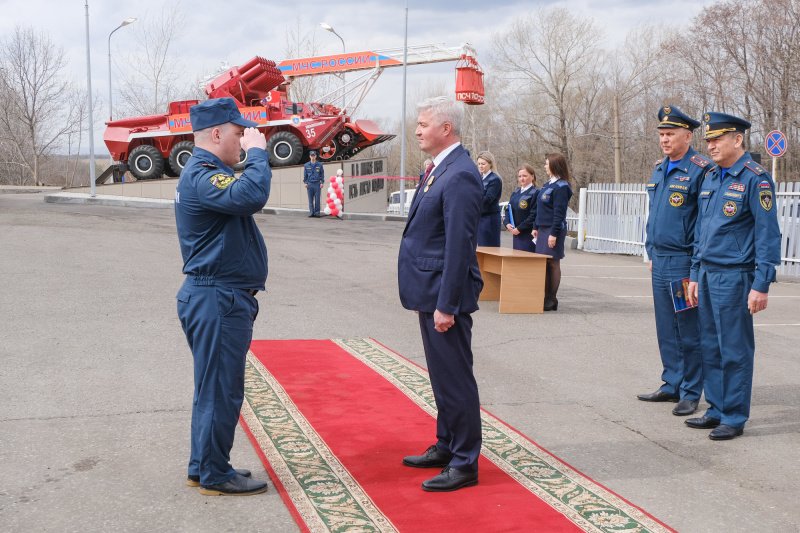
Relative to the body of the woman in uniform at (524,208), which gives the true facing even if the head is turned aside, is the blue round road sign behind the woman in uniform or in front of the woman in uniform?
behind

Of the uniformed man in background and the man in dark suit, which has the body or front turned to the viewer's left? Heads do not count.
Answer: the man in dark suit

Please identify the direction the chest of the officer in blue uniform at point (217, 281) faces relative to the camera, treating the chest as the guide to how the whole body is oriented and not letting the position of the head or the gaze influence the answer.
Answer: to the viewer's right

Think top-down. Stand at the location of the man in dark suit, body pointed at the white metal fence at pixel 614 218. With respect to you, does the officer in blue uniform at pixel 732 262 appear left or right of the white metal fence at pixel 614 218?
right

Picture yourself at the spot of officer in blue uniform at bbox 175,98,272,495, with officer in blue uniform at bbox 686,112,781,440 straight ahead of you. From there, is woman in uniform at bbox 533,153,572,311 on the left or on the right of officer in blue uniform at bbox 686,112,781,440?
left

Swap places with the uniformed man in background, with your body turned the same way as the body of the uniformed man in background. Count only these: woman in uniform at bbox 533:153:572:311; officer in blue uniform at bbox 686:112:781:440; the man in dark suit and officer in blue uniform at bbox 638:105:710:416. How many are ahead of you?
4

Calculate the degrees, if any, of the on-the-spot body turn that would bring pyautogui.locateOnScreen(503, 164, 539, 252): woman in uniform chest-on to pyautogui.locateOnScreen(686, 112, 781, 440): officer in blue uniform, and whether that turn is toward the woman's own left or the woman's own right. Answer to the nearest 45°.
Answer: approximately 45° to the woman's own left

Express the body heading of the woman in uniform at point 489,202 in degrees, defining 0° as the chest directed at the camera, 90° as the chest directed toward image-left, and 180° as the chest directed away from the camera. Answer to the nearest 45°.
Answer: approximately 45°

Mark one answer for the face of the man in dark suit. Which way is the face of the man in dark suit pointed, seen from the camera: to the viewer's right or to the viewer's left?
to the viewer's left

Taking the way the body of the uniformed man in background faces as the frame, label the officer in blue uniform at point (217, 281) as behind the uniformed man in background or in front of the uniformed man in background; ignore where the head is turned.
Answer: in front
